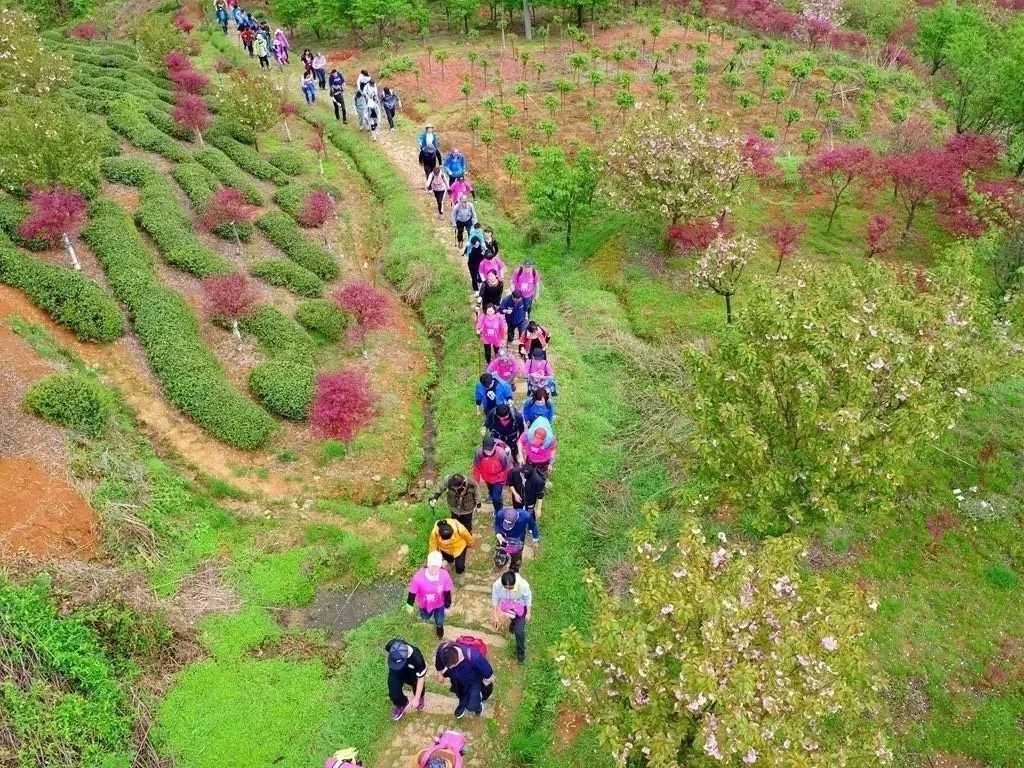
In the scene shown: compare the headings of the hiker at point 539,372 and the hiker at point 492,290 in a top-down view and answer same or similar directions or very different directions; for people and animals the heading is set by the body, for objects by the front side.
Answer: same or similar directions
